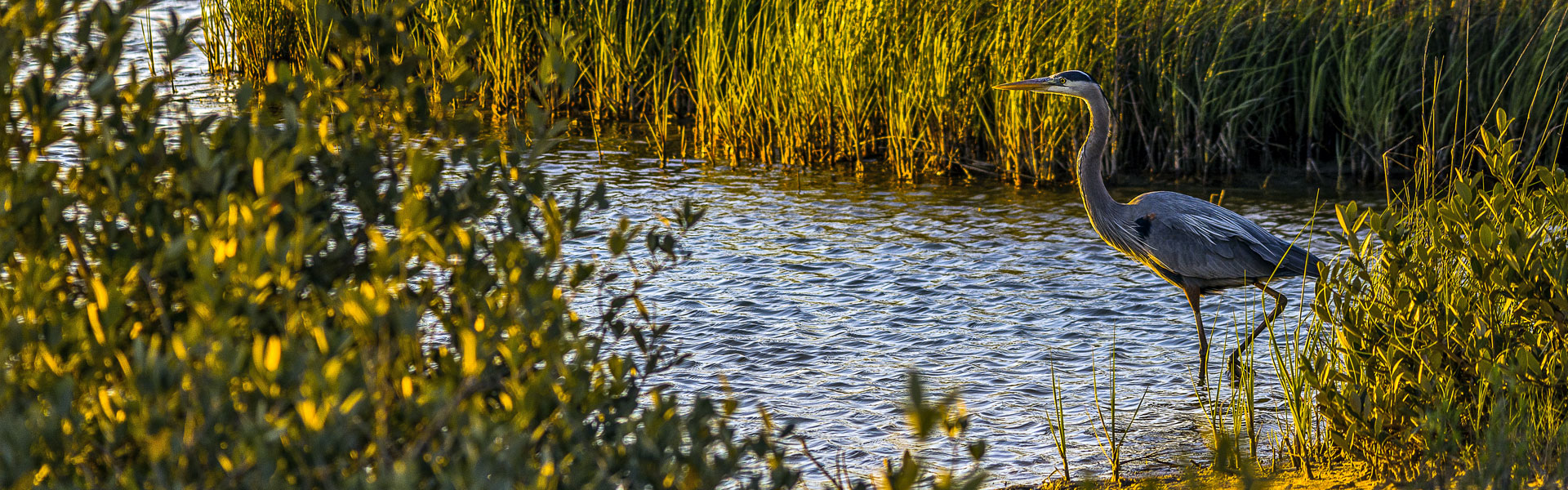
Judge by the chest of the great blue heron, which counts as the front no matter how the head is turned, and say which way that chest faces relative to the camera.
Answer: to the viewer's left

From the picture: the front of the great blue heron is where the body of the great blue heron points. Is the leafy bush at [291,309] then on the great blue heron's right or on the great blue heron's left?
on the great blue heron's left

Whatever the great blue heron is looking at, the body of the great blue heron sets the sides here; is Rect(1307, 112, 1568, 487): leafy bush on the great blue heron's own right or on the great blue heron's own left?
on the great blue heron's own left
